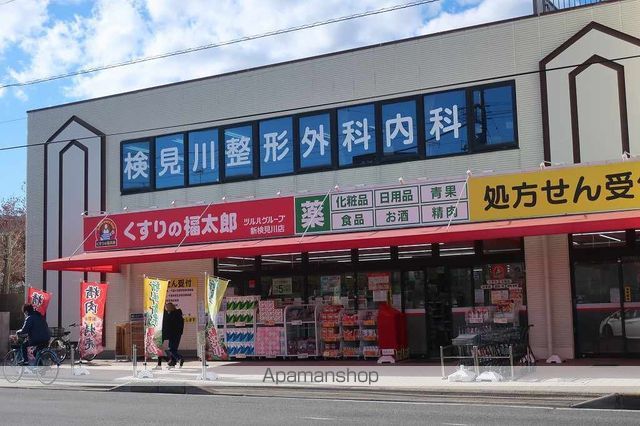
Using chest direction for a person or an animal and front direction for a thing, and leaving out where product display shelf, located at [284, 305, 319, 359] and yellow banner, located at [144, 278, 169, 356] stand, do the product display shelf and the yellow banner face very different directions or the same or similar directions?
same or similar directions

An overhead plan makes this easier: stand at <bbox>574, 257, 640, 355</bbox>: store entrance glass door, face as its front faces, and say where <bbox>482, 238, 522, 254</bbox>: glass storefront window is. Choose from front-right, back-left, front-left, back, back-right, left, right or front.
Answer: right

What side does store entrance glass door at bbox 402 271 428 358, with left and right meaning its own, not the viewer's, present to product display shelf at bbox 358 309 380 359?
right

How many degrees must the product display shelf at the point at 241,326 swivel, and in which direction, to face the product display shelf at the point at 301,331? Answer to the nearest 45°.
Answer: approximately 45° to its left

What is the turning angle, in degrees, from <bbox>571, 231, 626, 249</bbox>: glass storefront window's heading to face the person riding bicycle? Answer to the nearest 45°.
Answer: approximately 90° to its right

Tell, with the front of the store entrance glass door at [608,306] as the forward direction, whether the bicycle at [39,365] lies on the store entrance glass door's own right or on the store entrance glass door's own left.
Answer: on the store entrance glass door's own right

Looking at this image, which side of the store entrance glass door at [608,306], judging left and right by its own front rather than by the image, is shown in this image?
front

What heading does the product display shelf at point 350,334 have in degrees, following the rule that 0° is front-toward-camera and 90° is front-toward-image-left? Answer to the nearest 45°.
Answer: approximately 0°

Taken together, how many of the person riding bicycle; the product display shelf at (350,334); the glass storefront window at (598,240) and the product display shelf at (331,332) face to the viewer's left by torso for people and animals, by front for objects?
1

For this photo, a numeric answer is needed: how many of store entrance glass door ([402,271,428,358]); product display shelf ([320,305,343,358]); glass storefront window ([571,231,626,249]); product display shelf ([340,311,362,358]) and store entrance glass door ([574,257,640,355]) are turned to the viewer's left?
0

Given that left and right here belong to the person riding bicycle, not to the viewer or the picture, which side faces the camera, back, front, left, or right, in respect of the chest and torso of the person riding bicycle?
left

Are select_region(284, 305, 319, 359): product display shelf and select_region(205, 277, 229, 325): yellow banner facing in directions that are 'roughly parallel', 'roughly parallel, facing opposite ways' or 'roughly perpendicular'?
roughly parallel

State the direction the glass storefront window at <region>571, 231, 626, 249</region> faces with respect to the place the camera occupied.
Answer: facing the viewer

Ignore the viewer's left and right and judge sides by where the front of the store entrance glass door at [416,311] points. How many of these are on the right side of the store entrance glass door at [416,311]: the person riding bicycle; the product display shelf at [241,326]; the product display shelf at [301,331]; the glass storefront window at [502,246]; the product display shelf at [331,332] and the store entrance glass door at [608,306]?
4

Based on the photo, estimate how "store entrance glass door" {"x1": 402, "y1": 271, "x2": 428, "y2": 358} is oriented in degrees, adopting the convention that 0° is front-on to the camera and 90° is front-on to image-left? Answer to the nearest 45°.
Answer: approximately 0°
